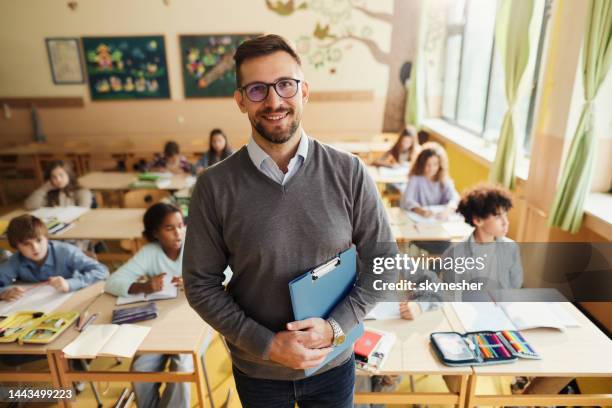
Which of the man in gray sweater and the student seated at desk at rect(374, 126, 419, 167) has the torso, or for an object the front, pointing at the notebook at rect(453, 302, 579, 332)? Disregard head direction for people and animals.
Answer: the student seated at desk

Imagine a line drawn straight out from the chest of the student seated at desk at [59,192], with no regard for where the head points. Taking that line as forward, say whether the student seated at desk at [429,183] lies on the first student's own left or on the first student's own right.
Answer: on the first student's own left

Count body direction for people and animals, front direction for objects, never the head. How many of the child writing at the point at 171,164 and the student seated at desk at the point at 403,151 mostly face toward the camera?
2

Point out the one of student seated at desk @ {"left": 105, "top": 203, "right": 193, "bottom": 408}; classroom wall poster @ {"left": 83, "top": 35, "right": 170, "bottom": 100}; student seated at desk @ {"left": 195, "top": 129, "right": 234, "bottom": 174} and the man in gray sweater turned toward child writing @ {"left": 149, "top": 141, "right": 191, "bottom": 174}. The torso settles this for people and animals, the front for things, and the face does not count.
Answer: the classroom wall poster

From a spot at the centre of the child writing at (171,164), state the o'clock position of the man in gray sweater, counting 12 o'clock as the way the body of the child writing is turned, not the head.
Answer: The man in gray sweater is roughly at 12 o'clock from the child writing.

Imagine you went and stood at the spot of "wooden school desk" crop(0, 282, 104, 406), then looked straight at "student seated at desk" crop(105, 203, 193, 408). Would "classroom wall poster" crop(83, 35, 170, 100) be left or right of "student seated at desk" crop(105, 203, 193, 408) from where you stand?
left

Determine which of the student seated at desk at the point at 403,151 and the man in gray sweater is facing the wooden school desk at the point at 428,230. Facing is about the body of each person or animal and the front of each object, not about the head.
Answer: the student seated at desk

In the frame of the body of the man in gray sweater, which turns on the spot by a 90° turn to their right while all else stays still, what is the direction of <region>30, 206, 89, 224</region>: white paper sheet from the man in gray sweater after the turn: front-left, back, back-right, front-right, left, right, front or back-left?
front-right
